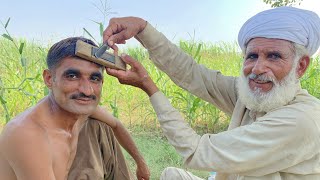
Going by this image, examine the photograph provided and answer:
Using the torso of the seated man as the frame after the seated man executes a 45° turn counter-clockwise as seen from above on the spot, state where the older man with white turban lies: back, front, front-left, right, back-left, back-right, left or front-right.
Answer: front

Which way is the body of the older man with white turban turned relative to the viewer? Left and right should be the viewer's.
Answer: facing the viewer and to the left of the viewer

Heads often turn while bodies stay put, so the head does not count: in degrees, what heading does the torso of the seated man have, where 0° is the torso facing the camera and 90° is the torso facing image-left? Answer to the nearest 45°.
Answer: approximately 315°
